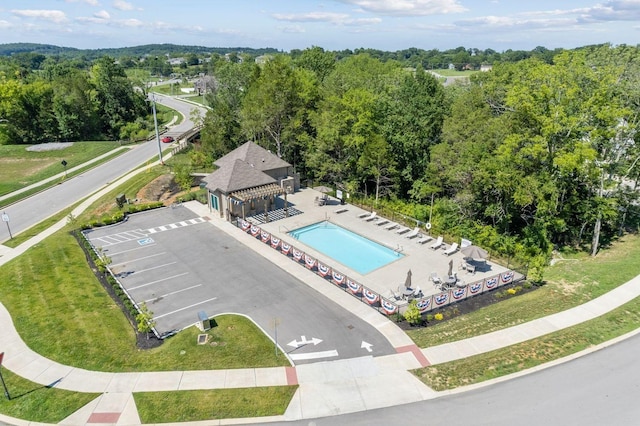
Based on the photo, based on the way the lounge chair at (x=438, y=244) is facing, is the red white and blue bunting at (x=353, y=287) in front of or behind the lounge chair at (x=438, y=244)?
in front

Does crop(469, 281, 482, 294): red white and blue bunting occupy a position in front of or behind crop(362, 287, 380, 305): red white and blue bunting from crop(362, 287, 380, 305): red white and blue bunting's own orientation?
behind

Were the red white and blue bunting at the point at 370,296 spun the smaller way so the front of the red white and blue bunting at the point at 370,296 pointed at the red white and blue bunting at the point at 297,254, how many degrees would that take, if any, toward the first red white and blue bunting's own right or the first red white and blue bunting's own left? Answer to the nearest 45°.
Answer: approximately 90° to the first red white and blue bunting's own right

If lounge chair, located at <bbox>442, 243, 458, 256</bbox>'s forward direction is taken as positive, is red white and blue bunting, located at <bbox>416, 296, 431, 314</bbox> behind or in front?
in front

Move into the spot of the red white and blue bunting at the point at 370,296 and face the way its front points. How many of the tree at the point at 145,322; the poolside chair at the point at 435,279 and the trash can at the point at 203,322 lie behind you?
1

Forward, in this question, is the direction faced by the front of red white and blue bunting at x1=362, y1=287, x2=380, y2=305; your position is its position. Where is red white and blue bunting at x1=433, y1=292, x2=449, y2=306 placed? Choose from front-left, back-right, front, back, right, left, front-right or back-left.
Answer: back-left

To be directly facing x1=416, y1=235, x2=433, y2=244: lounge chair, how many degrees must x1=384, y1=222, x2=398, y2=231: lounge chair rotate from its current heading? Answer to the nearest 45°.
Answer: approximately 90° to its left

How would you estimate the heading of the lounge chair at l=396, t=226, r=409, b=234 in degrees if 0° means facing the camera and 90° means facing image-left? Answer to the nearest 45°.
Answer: approximately 45°
